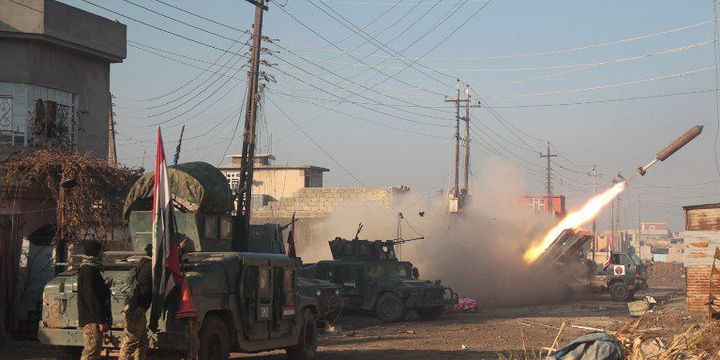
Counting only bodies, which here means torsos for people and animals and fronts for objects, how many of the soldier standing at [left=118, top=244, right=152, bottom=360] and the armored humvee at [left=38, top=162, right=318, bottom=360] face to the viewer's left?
0

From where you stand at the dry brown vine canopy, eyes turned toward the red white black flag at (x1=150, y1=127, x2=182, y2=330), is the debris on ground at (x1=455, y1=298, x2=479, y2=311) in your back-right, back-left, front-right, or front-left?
back-left

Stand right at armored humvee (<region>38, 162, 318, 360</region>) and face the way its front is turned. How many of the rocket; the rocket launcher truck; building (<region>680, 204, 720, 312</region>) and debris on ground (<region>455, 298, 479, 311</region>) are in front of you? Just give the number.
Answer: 4

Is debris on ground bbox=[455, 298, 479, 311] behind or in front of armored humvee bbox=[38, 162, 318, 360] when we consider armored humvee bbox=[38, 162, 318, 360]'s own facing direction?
in front

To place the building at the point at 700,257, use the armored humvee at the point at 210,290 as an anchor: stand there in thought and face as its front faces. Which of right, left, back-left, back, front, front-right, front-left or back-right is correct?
front

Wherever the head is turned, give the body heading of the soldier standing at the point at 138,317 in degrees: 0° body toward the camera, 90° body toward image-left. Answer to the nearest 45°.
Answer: approximately 225°

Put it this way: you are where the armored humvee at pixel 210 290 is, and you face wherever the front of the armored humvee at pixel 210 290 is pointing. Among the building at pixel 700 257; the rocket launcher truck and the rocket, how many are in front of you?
3

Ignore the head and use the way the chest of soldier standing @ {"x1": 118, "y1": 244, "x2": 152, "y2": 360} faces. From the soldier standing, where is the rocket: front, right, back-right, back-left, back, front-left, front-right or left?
front

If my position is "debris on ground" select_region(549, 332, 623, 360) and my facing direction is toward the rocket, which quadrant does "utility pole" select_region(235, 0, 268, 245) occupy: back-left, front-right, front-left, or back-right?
front-left

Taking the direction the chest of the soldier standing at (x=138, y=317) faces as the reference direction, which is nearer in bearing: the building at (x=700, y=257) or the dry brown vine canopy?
the building
